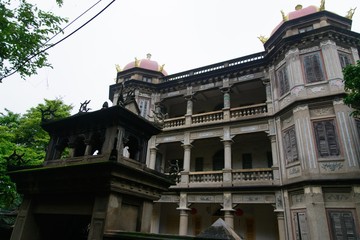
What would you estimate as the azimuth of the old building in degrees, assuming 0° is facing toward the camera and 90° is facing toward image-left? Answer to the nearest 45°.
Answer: approximately 45°
